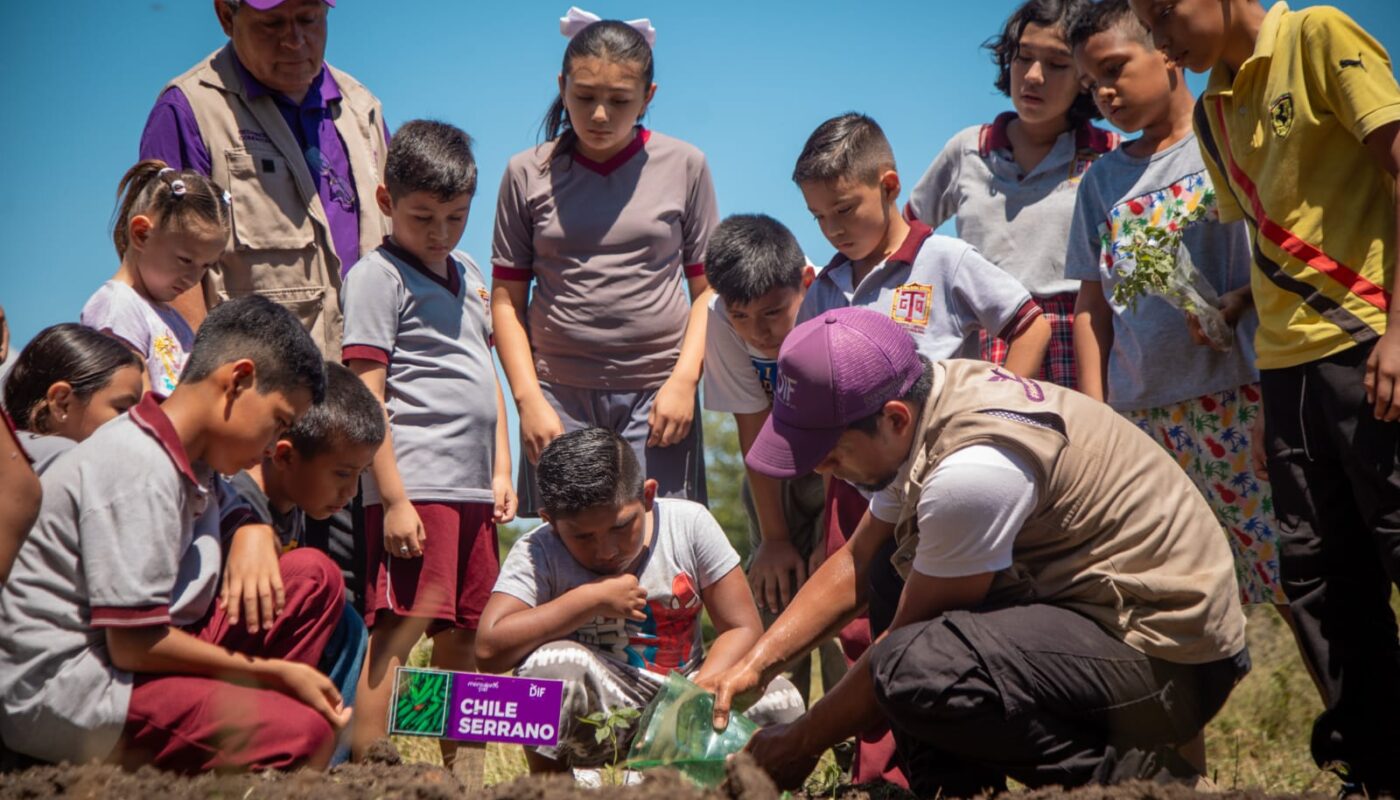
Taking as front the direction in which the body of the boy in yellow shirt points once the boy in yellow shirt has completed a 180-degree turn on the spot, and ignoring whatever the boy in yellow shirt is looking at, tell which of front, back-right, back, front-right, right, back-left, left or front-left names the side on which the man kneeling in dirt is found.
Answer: back

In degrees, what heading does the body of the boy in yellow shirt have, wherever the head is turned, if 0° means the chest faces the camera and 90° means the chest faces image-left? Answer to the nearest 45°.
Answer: approximately 45°

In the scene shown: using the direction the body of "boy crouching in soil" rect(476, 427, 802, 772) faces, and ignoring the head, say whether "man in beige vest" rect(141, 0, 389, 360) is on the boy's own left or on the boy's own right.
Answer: on the boy's own right

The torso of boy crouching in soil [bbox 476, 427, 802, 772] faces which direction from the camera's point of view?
toward the camera

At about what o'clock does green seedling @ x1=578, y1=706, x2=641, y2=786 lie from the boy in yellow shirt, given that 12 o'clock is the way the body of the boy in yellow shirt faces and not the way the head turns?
The green seedling is roughly at 1 o'clock from the boy in yellow shirt.

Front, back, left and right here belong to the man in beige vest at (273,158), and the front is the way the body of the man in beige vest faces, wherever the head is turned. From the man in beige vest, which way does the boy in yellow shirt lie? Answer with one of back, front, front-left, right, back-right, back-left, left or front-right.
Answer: front

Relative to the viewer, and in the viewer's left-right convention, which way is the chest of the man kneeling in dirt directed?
facing to the left of the viewer

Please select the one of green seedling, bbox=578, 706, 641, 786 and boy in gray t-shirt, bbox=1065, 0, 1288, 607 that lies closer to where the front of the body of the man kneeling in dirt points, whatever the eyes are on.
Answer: the green seedling

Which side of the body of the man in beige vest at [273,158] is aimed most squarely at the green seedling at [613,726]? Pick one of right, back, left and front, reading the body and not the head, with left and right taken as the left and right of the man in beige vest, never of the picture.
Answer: front

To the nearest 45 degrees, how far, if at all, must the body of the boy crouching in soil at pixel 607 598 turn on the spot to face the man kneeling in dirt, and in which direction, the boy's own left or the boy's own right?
approximately 45° to the boy's own left

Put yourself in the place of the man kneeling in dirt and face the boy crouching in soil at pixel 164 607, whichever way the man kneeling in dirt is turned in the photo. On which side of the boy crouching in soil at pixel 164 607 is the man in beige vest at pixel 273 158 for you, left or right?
right

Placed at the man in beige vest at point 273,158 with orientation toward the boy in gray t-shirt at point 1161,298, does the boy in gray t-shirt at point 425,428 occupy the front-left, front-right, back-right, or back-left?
front-right

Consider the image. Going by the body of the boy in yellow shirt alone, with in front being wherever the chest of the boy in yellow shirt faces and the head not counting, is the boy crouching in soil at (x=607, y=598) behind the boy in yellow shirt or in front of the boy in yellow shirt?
in front

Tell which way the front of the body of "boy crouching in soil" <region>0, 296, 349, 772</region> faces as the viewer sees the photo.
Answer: to the viewer's right

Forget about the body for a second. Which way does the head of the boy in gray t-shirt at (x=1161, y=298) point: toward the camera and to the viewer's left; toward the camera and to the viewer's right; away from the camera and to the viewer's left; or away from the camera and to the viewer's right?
toward the camera and to the viewer's left

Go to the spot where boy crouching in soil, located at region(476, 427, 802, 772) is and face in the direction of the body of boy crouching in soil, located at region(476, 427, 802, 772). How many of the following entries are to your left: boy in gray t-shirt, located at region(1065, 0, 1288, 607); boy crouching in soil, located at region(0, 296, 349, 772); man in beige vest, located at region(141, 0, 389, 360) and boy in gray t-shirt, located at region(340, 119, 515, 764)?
1

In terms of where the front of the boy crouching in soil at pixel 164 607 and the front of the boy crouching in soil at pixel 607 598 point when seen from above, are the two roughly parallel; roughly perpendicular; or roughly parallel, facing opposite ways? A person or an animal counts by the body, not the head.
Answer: roughly perpendicular
